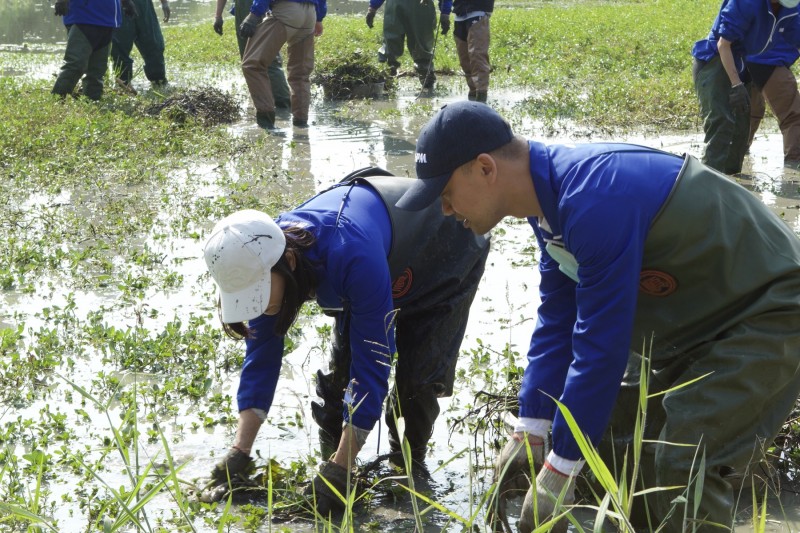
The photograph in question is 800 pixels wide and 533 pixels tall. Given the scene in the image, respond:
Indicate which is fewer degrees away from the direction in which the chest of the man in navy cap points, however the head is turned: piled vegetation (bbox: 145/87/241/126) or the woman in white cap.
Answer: the woman in white cap

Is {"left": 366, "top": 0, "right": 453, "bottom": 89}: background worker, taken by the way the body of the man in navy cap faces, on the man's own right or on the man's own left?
on the man's own right

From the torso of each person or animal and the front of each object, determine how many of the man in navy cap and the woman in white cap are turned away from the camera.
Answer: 0

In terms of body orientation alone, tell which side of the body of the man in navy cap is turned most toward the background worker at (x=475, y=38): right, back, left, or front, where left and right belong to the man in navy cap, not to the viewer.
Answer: right

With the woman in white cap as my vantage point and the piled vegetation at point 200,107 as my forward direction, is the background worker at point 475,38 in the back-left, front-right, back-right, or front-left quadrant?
front-right

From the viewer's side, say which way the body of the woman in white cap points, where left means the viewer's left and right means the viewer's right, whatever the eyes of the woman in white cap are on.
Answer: facing the viewer and to the left of the viewer

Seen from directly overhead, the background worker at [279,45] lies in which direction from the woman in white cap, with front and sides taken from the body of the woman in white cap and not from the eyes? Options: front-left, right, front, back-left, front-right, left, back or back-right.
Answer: back-right

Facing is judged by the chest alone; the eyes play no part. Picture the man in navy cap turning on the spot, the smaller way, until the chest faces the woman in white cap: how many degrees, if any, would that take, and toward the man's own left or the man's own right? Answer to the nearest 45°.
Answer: approximately 45° to the man's own right

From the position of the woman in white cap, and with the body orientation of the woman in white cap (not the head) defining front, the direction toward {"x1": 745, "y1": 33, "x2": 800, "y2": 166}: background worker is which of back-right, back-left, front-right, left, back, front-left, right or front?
back

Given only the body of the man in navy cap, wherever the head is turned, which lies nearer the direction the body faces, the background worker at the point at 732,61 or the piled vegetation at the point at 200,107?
the piled vegetation

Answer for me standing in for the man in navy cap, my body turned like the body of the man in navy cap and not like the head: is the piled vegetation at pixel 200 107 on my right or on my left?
on my right

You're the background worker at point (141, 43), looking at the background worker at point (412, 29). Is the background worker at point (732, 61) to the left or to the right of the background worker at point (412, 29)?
right

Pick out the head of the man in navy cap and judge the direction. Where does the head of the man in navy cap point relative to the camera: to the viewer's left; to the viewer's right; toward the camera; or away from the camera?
to the viewer's left

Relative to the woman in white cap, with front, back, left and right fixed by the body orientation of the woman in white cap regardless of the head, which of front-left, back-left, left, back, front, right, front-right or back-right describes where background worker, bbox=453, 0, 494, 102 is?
back-right

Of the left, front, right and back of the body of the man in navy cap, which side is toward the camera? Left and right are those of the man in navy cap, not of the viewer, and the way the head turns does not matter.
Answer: left
